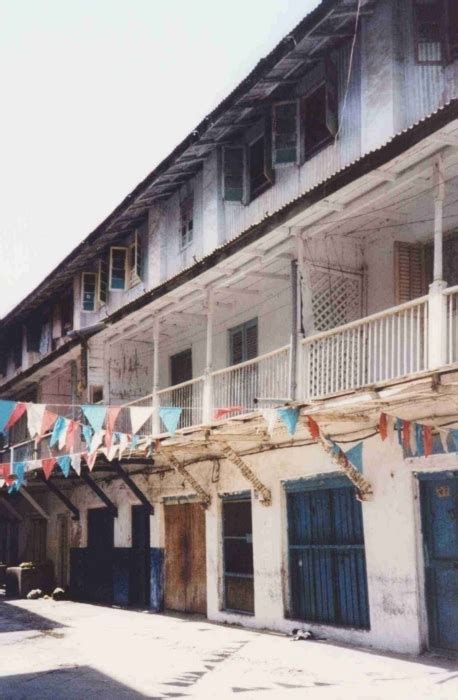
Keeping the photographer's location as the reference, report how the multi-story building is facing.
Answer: facing the viewer and to the left of the viewer

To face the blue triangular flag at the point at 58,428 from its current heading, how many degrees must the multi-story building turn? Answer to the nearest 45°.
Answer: approximately 45° to its right
